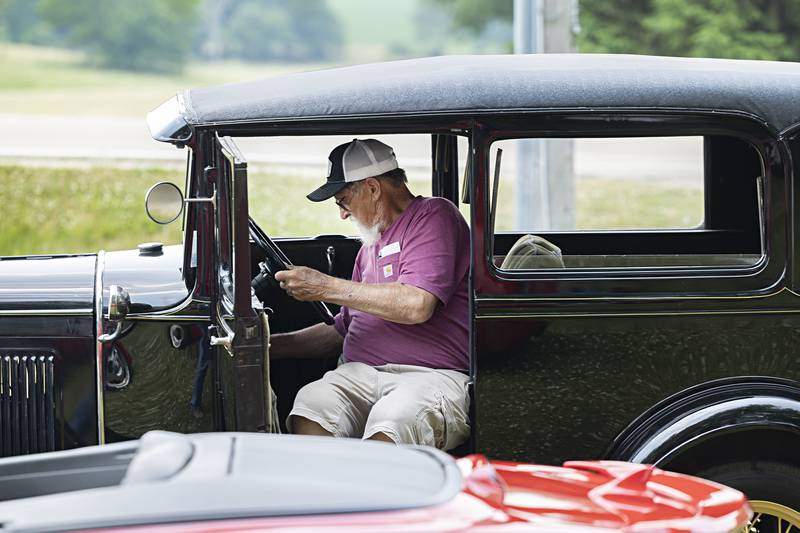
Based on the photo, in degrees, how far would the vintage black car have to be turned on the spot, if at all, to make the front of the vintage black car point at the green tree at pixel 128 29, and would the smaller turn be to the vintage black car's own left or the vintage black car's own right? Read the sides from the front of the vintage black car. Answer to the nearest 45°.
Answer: approximately 90° to the vintage black car's own right

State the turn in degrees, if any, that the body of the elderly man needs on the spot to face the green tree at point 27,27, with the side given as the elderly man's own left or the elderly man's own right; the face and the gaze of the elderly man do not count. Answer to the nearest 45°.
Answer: approximately 135° to the elderly man's own right

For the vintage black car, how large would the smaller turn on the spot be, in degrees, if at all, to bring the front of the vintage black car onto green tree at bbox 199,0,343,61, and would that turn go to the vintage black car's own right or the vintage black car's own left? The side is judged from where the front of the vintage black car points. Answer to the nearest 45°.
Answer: approximately 90° to the vintage black car's own right

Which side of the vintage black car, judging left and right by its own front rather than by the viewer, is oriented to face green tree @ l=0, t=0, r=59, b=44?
right

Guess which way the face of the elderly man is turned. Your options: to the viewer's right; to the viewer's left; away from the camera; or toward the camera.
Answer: to the viewer's left

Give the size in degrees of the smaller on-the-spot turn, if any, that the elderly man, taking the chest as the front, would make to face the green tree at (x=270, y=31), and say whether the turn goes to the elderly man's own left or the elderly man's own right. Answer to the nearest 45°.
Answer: approximately 135° to the elderly man's own right

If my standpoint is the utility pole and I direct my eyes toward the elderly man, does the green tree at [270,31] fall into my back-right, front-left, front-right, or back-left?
back-right

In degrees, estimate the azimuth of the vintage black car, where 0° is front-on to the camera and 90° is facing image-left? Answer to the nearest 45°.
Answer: approximately 90°

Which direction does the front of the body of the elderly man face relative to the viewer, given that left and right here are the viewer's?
facing the viewer and to the left of the viewer
